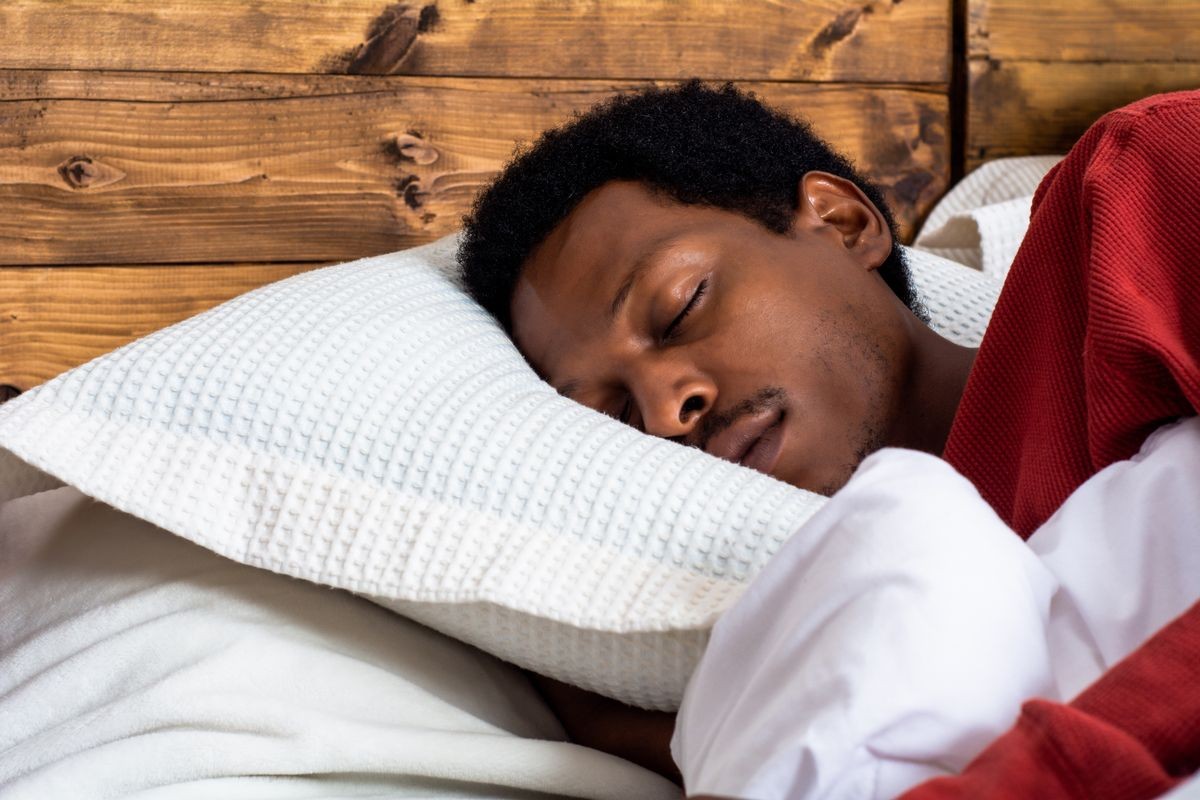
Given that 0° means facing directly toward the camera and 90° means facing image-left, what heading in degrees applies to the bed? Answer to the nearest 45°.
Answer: approximately 0°
